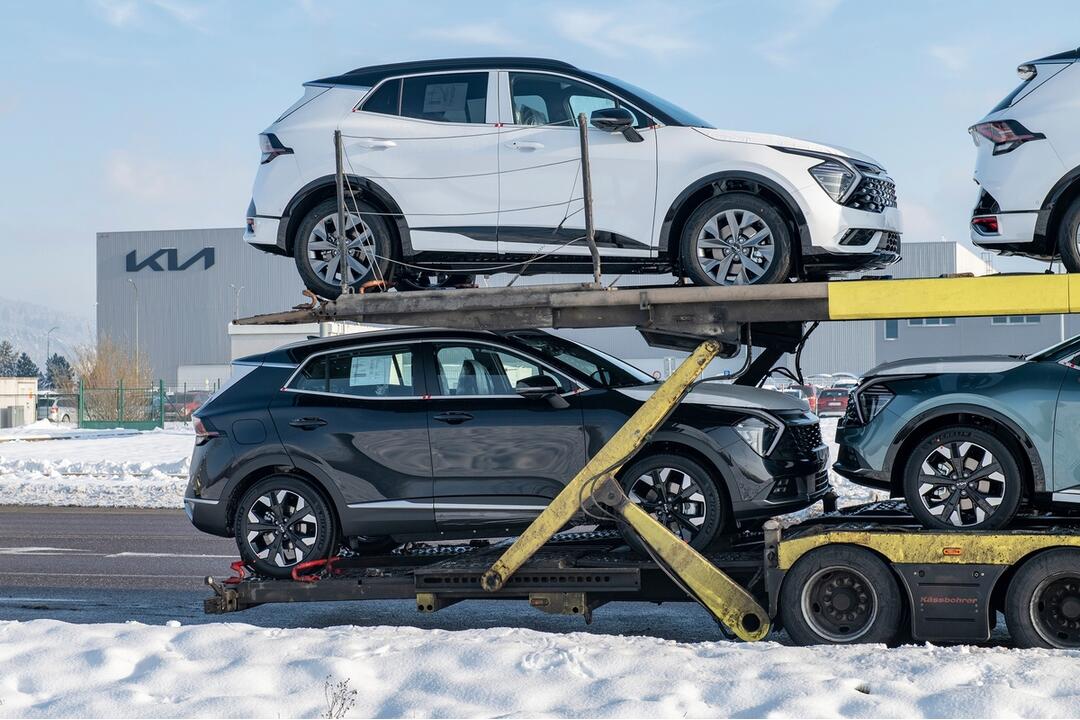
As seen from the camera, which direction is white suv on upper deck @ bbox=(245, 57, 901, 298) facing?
to the viewer's right

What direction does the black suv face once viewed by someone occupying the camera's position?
facing to the right of the viewer

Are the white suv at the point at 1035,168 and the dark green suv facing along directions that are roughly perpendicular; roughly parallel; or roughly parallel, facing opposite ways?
roughly parallel, facing opposite ways

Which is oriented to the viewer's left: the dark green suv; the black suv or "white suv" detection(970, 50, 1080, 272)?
the dark green suv

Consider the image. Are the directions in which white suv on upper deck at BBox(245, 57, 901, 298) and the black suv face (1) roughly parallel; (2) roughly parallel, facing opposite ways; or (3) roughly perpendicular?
roughly parallel

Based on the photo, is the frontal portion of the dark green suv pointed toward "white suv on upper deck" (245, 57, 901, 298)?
yes

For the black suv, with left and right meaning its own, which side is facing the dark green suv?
front

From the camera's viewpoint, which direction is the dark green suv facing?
to the viewer's left

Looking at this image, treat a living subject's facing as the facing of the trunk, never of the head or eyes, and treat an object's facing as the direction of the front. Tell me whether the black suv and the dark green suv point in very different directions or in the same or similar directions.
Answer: very different directions

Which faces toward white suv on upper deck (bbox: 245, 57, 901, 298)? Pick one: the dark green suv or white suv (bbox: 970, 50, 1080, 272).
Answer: the dark green suv

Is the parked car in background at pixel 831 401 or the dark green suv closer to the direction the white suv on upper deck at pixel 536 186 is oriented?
the dark green suv

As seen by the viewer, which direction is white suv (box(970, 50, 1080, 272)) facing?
to the viewer's right

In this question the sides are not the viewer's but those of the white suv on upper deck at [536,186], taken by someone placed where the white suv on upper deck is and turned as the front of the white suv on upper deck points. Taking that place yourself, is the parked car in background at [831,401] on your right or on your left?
on your left

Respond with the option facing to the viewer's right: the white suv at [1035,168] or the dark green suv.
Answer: the white suv

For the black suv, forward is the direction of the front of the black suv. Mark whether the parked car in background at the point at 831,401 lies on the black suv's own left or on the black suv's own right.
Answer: on the black suv's own left

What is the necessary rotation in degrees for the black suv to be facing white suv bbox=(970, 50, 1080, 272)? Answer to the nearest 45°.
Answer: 0° — it already faces it

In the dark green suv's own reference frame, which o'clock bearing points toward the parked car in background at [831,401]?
The parked car in background is roughly at 3 o'clock from the dark green suv.

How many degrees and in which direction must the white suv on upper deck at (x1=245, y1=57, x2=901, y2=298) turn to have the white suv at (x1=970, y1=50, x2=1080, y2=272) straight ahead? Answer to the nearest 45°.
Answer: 0° — it already faces it

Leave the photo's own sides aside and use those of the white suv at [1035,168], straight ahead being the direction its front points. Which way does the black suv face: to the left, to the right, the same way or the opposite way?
the same way
